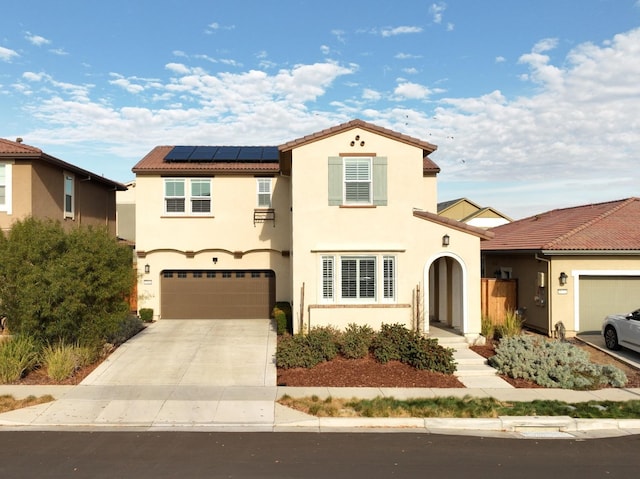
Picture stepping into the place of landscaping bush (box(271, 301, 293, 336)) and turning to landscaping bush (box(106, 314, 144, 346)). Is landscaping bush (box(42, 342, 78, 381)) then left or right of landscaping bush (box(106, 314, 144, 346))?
left

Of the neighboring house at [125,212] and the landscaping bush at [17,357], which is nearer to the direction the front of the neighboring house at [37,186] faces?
the landscaping bush

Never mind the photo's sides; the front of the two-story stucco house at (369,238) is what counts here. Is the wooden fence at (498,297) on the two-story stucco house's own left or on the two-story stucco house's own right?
on the two-story stucco house's own left

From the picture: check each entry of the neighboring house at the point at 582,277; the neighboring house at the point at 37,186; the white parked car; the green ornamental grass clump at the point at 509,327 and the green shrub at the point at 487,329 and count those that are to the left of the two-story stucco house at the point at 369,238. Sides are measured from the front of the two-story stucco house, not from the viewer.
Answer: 4

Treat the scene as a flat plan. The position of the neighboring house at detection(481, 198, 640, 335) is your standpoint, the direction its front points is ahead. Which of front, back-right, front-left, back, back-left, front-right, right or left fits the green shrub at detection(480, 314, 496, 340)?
front-right

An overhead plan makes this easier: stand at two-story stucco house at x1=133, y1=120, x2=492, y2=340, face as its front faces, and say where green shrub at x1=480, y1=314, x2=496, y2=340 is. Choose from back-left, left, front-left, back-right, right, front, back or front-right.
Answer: left
